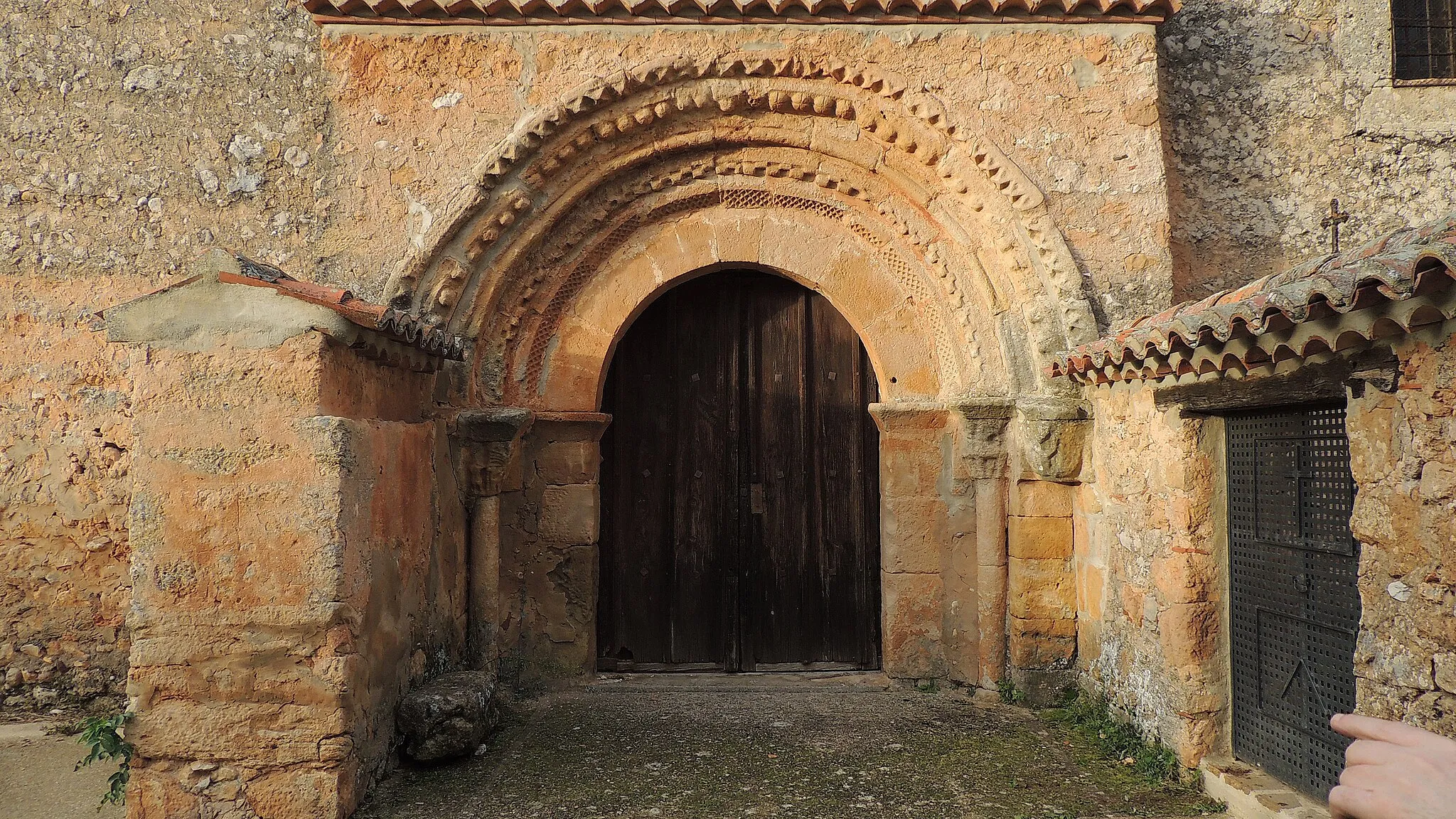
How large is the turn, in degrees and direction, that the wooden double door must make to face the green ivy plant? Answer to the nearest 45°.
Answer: approximately 45° to its right

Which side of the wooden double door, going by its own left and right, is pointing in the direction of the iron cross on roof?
left

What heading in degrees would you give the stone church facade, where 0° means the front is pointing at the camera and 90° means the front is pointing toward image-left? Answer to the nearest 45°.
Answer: approximately 0°

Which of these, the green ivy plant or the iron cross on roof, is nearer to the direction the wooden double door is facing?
the green ivy plant

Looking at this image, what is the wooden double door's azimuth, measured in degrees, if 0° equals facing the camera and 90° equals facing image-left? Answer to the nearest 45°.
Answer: approximately 0°
